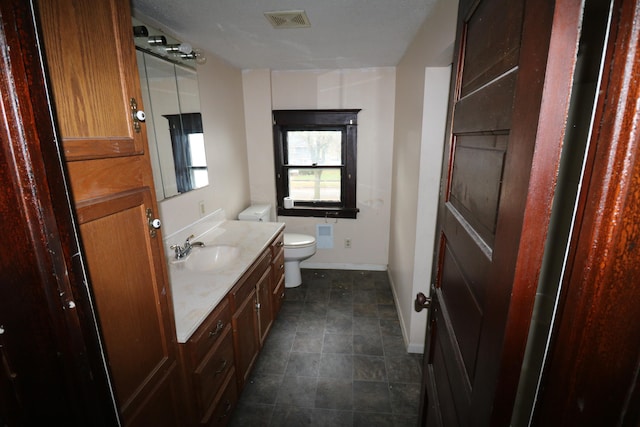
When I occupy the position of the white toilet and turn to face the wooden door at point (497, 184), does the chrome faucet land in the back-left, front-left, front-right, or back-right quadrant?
front-right

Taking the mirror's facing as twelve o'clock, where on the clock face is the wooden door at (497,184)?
The wooden door is roughly at 1 o'clock from the mirror.

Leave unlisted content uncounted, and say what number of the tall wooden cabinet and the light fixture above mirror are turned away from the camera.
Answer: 0

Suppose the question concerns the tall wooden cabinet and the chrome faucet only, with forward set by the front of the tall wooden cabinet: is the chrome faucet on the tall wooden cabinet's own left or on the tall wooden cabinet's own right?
on the tall wooden cabinet's own left

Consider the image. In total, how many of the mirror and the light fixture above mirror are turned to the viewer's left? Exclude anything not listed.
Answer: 0

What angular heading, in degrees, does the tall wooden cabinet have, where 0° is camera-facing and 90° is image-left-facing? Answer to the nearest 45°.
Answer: approximately 315°

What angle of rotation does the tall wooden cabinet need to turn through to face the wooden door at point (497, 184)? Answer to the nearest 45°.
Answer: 0° — it already faces it

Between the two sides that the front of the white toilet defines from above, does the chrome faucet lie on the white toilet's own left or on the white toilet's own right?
on the white toilet's own right

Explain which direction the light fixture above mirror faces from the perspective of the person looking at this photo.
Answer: facing the viewer and to the right of the viewer

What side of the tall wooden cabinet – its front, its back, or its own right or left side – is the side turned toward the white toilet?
left

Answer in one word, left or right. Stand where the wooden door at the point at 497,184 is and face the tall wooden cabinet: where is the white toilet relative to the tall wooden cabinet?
right

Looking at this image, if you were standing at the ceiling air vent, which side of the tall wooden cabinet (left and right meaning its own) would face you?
left
